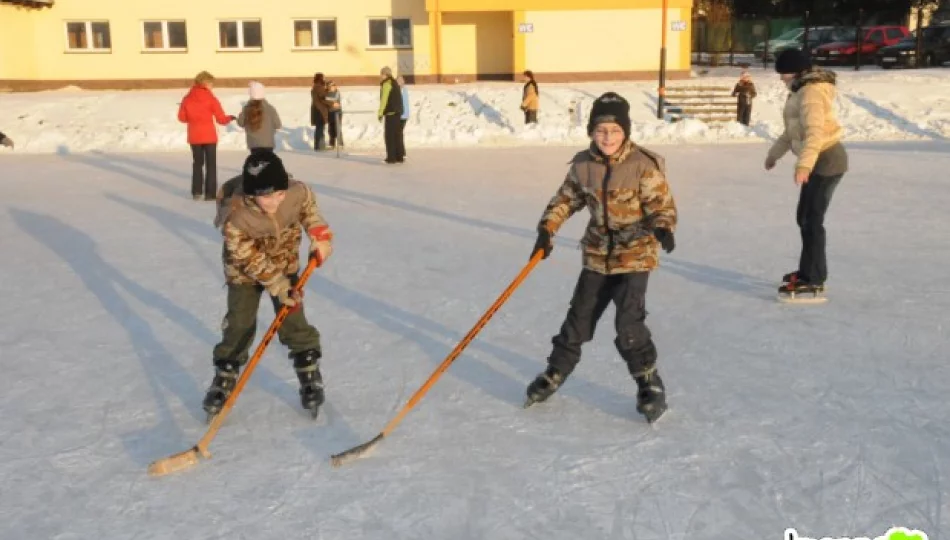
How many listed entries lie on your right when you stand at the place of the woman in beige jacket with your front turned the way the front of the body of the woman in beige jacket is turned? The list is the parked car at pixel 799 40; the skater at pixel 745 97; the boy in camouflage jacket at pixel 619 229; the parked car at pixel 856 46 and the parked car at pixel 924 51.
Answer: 4

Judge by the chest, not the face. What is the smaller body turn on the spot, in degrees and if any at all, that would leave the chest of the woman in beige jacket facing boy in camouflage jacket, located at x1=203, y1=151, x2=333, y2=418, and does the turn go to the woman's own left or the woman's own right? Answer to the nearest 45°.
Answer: approximately 45° to the woman's own left

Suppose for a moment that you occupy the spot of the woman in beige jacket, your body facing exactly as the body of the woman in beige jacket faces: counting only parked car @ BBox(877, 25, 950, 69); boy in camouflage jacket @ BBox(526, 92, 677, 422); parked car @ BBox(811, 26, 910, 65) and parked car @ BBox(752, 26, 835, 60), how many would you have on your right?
3

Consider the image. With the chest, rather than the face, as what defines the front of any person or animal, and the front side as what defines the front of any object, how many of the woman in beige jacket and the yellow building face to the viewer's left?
1

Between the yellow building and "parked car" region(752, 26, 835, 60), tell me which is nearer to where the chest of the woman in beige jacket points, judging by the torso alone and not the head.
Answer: the yellow building

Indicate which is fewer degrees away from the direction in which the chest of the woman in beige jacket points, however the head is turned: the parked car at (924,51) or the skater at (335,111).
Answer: the skater

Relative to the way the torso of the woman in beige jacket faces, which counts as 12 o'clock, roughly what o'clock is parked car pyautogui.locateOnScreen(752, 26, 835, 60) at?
The parked car is roughly at 3 o'clock from the woman in beige jacket.

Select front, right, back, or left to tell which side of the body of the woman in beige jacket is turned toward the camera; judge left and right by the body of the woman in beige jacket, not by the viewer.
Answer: left
